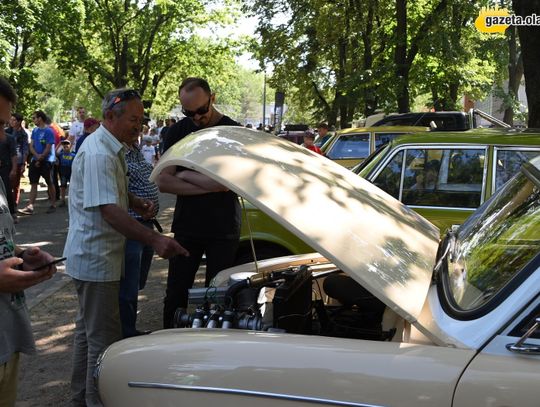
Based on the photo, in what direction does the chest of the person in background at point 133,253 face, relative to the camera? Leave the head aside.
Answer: to the viewer's right

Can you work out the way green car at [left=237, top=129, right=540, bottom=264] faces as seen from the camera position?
facing to the left of the viewer

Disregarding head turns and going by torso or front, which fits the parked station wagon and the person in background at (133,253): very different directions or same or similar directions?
very different directions

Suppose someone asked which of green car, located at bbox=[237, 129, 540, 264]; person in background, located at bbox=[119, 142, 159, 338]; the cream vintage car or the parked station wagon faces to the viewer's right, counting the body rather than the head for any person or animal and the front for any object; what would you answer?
the person in background

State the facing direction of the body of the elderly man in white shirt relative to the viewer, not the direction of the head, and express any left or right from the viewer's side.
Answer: facing to the right of the viewer

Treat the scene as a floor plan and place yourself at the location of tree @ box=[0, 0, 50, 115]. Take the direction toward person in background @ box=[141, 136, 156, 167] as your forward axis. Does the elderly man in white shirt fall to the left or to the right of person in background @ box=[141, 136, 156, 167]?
right

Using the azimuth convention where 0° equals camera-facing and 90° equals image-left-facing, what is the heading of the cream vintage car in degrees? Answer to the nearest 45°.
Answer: approximately 90°
